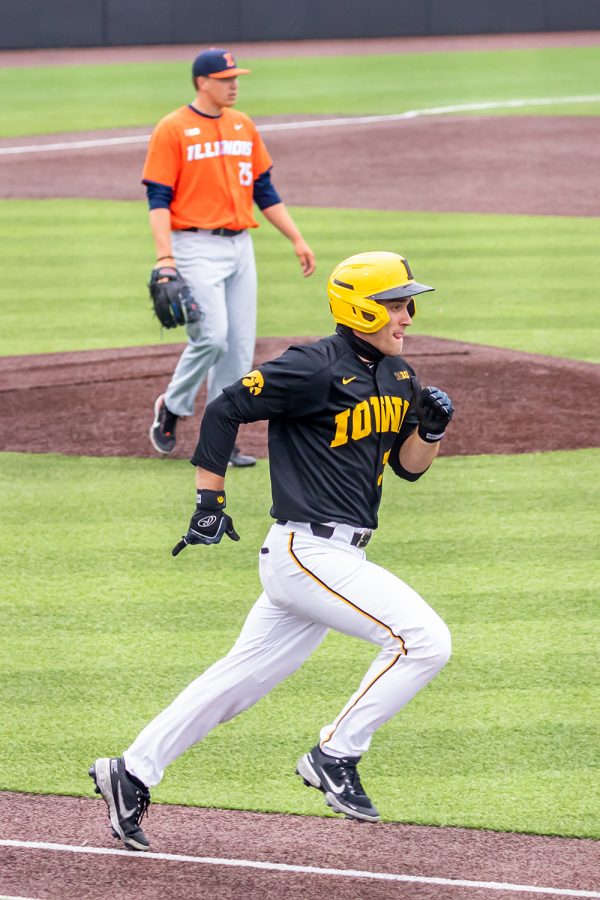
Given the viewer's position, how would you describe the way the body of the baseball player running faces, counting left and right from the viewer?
facing the viewer and to the right of the viewer

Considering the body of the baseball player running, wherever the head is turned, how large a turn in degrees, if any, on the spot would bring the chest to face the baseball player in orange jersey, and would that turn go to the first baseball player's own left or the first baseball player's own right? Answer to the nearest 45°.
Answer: approximately 135° to the first baseball player's own left

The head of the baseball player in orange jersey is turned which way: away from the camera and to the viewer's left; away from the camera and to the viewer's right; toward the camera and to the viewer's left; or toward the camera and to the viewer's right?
toward the camera and to the viewer's right

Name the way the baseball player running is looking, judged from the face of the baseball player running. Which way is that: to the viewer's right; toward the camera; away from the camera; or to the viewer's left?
to the viewer's right

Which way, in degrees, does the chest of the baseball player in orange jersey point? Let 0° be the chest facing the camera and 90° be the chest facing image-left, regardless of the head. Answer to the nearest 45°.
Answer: approximately 315°

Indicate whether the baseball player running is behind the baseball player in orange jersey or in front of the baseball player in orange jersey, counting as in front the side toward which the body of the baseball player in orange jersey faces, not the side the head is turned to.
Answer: in front

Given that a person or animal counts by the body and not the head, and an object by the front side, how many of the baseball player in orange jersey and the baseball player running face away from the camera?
0
